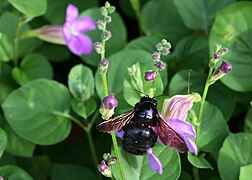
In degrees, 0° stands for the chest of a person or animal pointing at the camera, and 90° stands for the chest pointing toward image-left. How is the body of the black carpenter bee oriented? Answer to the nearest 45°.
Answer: approximately 180°

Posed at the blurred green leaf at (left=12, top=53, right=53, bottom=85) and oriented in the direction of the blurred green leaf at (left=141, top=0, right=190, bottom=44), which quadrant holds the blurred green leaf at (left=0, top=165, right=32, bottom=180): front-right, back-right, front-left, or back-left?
back-right

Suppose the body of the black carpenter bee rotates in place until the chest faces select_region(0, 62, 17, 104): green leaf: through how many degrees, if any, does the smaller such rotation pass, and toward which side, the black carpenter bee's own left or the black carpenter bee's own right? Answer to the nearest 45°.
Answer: approximately 45° to the black carpenter bee's own left

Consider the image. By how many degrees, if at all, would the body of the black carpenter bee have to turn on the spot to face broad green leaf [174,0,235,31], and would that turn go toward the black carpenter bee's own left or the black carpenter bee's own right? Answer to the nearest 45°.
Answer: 0° — it already faces it

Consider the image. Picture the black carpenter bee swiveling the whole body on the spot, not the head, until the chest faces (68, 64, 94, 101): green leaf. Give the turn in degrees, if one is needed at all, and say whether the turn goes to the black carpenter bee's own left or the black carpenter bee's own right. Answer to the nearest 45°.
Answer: approximately 45° to the black carpenter bee's own left

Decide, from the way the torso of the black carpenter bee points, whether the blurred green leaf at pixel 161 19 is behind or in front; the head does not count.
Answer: in front

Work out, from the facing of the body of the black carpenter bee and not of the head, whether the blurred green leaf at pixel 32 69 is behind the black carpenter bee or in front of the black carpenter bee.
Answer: in front
